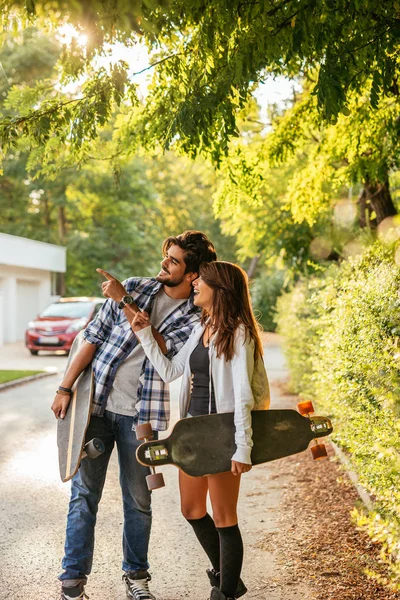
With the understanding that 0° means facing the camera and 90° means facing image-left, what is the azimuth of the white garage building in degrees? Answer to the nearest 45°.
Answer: approximately 315°

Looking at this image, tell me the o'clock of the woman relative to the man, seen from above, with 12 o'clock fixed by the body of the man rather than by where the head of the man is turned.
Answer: The woman is roughly at 10 o'clock from the man.

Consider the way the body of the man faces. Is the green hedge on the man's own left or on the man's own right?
on the man's own left

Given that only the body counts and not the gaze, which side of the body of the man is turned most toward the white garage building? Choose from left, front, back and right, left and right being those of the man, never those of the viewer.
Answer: back

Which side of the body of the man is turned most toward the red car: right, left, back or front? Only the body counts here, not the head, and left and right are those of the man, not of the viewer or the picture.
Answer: back

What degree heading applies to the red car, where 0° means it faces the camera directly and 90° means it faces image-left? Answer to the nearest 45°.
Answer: approximately 45°

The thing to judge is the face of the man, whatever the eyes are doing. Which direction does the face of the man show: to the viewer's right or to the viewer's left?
to the viewer's left

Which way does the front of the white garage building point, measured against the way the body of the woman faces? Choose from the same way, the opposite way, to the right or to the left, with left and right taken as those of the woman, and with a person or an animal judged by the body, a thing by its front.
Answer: to the left

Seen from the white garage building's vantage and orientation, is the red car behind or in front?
in front

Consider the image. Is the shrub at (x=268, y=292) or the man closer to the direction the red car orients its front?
the man

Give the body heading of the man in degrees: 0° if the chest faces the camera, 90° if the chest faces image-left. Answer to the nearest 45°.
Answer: approximately 0°

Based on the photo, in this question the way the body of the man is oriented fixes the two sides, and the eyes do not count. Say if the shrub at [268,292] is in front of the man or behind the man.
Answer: behind
